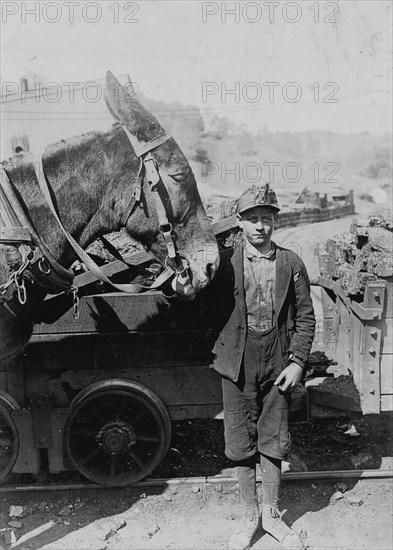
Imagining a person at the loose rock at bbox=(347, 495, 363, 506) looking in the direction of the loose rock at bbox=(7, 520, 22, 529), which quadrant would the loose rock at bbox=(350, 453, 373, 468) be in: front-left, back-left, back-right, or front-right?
back-right

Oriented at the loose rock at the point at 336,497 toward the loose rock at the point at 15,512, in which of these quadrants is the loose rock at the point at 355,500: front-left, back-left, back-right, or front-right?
back-left

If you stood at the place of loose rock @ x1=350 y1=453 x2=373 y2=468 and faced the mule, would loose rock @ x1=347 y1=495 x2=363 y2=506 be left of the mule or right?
left

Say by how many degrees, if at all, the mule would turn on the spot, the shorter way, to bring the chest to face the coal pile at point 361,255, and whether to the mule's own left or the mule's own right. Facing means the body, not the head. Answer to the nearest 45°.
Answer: approximately 45° to the mule's own left

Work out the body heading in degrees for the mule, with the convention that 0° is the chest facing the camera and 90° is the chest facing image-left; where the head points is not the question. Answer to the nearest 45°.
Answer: approximately 270°

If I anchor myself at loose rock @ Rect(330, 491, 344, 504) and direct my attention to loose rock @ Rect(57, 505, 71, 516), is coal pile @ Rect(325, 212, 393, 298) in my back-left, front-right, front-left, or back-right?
back-right
